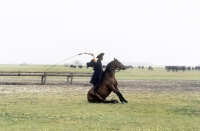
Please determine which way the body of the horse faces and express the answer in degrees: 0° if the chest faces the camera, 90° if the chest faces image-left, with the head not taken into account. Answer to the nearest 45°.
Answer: approximately 270°
